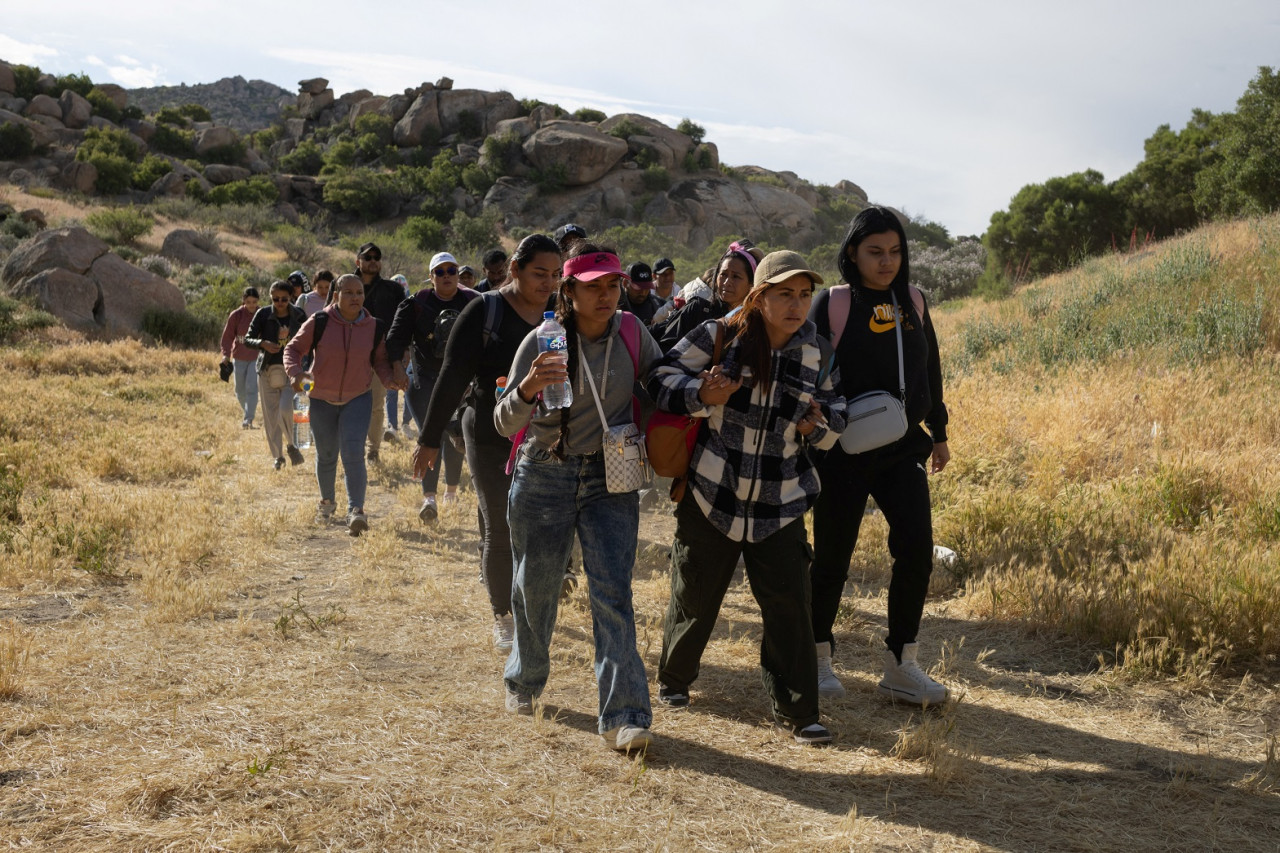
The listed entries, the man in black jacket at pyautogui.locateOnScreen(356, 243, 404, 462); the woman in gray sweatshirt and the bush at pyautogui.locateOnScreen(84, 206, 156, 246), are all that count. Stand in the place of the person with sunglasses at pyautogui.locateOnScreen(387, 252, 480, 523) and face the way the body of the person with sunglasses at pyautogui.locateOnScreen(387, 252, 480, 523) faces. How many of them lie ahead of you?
1

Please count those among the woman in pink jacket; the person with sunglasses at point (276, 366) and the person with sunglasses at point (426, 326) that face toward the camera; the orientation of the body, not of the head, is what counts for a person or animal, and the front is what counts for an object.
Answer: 3

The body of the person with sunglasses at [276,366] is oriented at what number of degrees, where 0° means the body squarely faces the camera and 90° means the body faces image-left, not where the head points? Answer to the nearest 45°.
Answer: approximately 0°

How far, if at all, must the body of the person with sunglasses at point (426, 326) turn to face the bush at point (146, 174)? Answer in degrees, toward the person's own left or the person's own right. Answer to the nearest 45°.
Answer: approximately 180°

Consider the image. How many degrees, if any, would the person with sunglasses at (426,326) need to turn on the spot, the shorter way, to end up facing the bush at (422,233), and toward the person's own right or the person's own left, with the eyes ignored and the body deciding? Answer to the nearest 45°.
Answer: approximately 180°

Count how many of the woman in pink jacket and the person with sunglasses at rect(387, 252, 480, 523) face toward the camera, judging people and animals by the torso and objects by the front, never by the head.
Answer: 2

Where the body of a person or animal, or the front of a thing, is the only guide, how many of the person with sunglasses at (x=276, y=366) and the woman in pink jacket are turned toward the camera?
2

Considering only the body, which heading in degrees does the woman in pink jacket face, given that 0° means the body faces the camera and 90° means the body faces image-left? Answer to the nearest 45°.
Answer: approximately 0°
